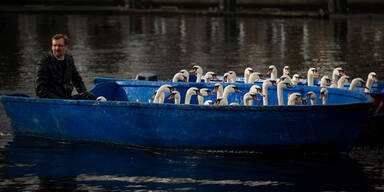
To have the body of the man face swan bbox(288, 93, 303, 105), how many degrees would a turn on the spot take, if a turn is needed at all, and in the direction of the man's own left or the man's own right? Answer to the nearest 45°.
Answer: approximately 45° to the man's own left

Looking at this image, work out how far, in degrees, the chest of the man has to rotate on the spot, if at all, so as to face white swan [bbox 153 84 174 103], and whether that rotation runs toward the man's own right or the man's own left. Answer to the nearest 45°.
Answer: approximately 45° to the man's own left
